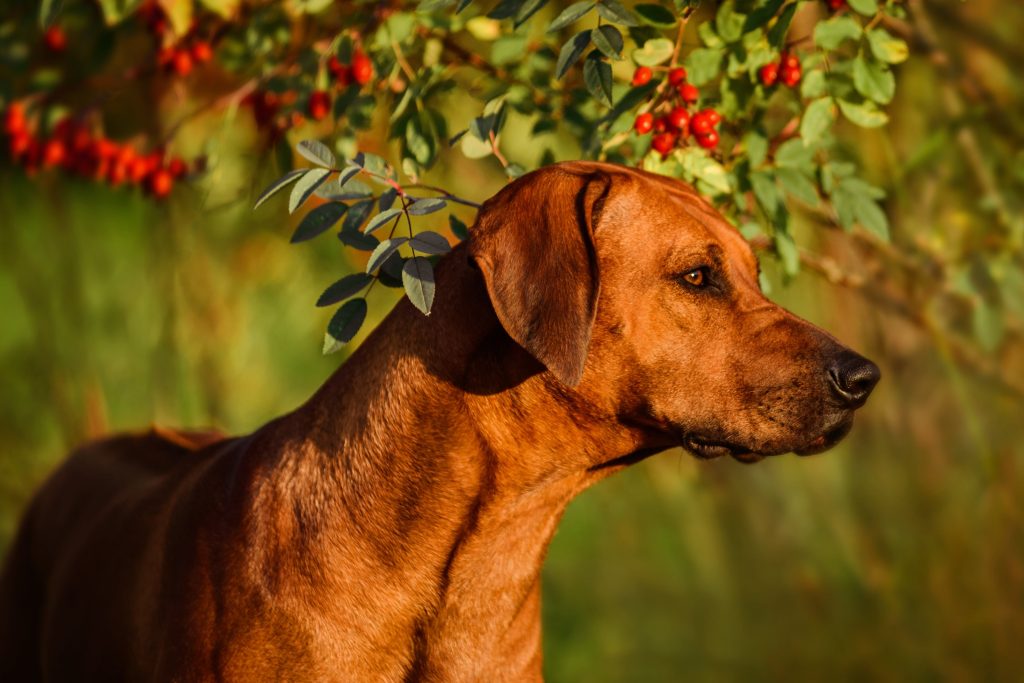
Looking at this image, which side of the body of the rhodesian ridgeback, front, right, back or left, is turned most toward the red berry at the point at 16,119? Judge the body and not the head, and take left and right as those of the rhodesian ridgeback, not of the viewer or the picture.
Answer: back

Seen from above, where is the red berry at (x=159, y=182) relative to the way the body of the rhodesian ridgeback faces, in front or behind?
behind

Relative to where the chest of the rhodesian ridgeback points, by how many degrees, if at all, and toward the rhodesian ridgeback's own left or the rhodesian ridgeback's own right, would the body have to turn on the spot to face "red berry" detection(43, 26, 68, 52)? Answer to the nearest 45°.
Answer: approximately 135° to the rhodesian ridgeback's own left

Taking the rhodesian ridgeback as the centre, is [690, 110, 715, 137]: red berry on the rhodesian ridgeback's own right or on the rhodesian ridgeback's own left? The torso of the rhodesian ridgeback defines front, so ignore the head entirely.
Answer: on the rhodesian ridgeback's own left

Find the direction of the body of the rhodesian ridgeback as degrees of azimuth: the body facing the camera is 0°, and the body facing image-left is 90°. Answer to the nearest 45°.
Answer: approximately 315°

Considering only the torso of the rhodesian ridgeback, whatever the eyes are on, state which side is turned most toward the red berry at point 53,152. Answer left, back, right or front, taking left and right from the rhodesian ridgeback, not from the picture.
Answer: back
